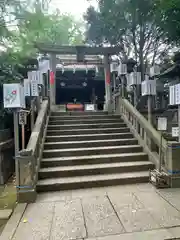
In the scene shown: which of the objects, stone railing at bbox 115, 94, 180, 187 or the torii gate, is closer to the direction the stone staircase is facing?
the stone railing

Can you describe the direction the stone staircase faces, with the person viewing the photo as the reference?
facing the viewer

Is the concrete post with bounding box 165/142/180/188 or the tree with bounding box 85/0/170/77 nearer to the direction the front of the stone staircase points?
the concrete post

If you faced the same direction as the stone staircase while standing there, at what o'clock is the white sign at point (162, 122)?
The white sign is roughly at 10 o'clock from the stone staircase.

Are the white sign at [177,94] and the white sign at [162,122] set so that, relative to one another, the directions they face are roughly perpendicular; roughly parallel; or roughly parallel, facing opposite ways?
roughly parallel
